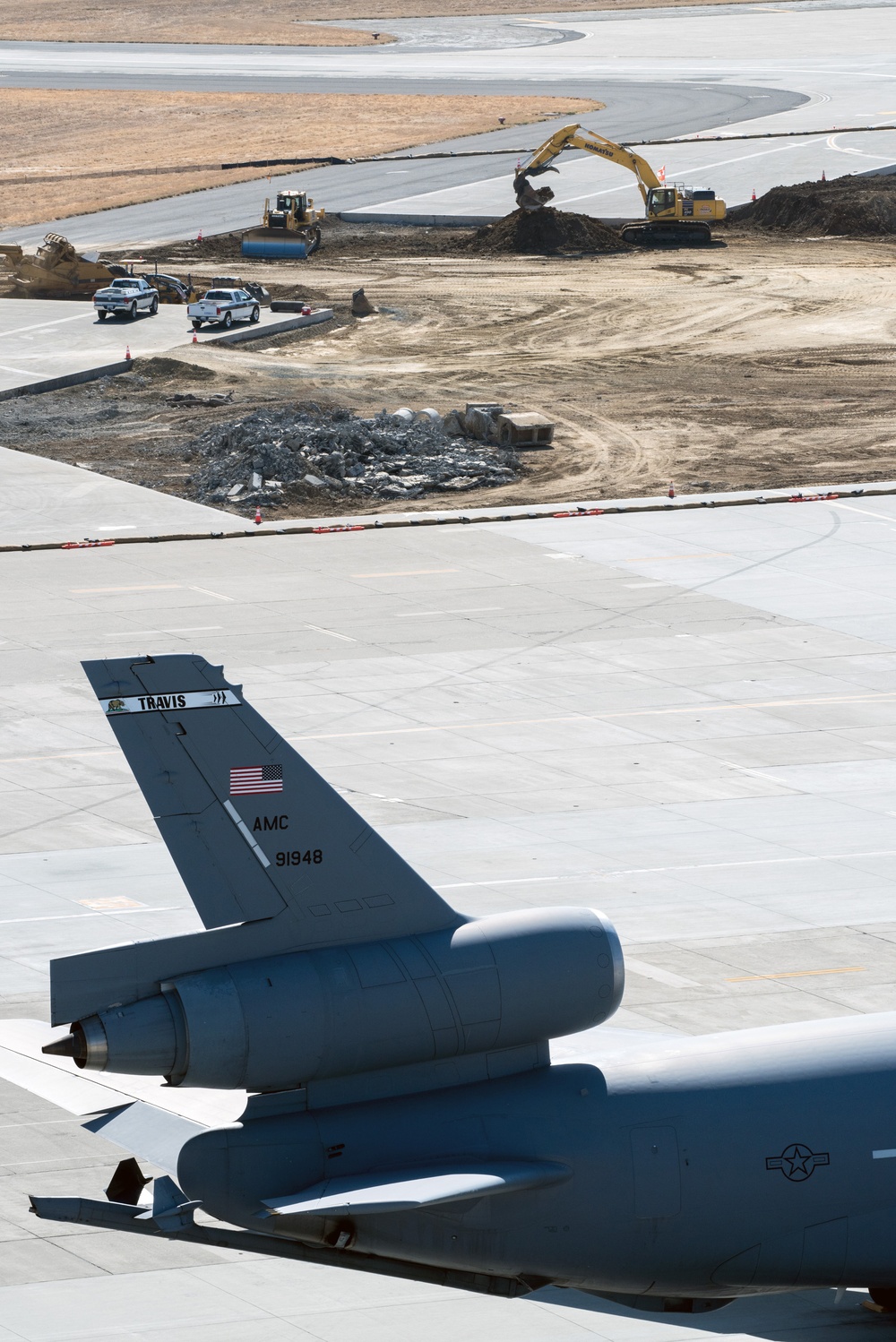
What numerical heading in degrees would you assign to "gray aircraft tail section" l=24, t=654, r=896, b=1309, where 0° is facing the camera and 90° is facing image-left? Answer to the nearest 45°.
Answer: approximately 270°

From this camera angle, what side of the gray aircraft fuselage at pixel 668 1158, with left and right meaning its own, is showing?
right
